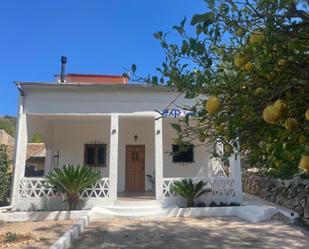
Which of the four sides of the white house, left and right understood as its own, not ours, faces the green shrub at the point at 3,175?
right

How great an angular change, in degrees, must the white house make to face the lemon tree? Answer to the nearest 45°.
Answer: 0° — it already faces it

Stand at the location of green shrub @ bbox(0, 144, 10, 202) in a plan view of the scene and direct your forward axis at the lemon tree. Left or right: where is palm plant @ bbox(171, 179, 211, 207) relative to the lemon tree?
left

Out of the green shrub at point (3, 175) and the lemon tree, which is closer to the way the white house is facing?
the lemon tree

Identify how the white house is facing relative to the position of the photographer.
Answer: facing the viewer

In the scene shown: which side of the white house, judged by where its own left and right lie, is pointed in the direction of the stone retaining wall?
left
